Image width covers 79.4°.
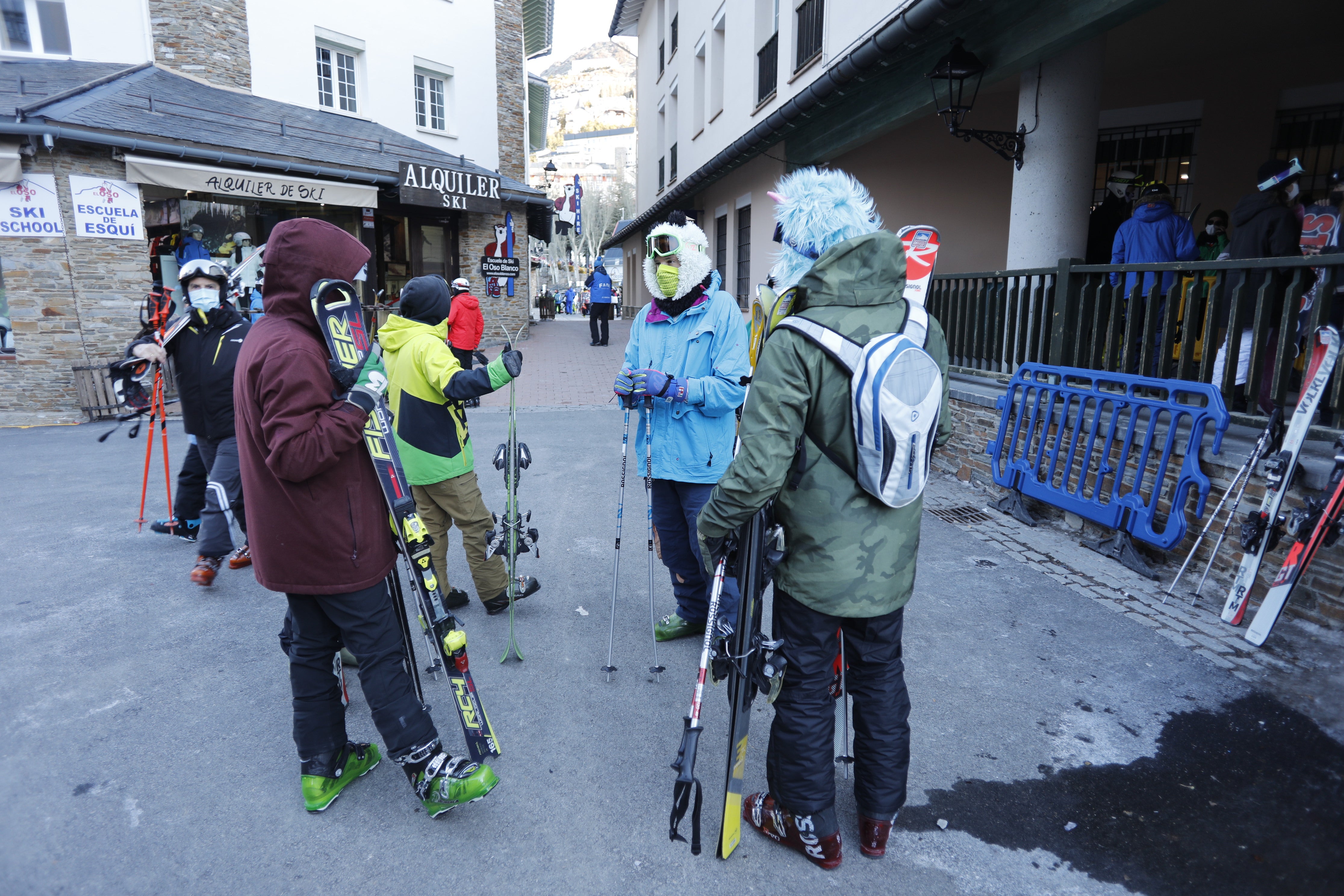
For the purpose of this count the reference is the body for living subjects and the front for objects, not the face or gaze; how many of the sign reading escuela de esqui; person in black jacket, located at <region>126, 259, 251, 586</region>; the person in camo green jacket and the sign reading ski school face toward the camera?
3

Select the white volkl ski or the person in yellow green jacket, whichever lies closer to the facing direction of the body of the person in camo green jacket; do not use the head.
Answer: the person in yellow green jacket

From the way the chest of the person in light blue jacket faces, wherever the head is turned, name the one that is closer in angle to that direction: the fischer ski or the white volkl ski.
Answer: the fischer ski

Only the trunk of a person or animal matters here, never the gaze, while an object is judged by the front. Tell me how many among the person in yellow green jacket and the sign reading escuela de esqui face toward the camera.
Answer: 1

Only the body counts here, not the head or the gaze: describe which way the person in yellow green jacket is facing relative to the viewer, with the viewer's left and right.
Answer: facing away from the viewer and to the right of the viewer

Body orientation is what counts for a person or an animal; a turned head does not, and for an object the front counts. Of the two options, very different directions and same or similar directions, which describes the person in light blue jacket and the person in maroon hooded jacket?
very different directions

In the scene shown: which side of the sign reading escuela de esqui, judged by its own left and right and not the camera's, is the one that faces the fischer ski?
front

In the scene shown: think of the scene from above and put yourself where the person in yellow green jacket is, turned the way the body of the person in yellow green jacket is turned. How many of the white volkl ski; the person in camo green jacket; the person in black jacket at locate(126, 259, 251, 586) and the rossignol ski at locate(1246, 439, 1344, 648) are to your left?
1

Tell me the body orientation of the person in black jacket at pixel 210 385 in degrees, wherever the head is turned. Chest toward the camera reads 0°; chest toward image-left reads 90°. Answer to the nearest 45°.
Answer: approximately 0°

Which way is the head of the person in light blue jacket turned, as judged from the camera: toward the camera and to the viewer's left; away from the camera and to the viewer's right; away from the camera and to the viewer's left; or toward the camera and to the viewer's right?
toward the camera and to the viewer's left

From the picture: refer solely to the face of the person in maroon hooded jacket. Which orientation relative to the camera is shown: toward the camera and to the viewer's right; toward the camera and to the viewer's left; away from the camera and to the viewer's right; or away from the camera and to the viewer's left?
away from the camera and to the viewer's right
